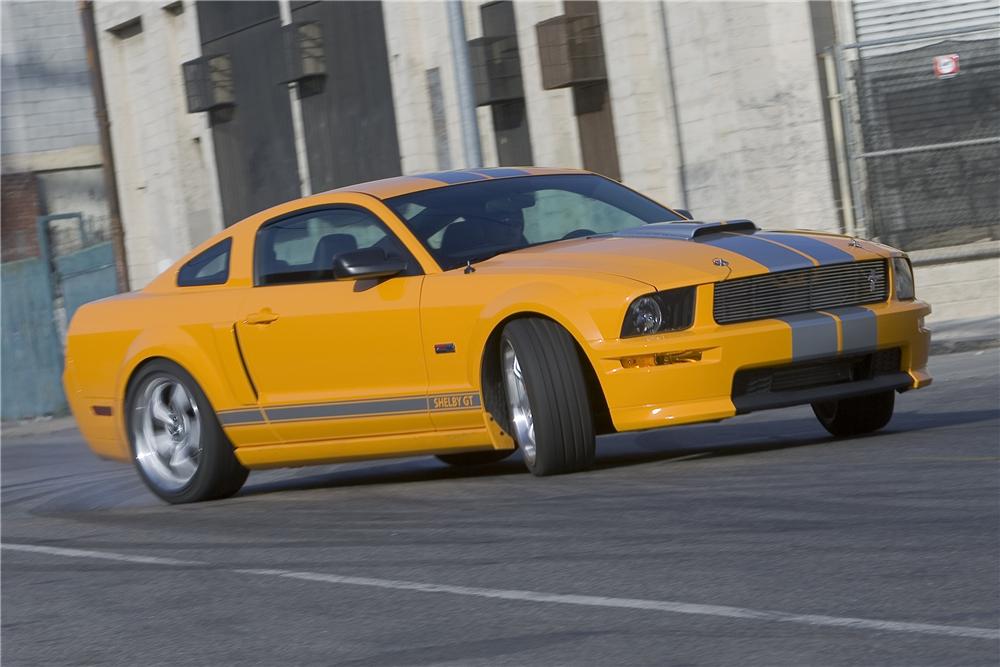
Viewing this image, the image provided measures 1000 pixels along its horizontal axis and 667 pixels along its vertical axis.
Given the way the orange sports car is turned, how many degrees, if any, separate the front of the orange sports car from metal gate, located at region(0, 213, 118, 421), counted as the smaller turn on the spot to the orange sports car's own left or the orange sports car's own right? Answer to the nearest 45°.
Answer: approximately 135° to the orange sports car's own left

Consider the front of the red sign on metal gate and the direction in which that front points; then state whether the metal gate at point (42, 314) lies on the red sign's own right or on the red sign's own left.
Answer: on the red sign's own right

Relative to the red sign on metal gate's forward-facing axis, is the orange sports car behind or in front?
in front

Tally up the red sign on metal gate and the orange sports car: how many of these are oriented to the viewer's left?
0

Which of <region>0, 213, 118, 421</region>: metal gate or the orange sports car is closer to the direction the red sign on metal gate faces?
the orange sports car

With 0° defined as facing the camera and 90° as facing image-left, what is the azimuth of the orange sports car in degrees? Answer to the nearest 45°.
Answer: approximately 315°

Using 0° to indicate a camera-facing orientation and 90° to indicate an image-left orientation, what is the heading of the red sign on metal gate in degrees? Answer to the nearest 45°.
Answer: approximately 0°
